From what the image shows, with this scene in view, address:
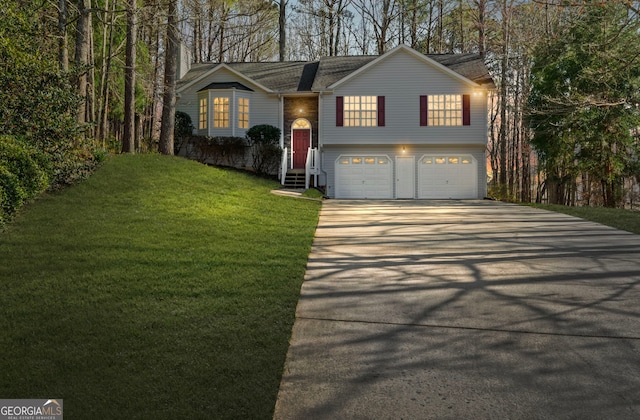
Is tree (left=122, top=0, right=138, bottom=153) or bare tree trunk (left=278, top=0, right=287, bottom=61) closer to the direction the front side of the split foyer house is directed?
the tree

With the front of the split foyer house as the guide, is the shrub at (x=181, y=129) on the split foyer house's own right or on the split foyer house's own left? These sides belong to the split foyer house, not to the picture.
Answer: on the split foyer house's own right

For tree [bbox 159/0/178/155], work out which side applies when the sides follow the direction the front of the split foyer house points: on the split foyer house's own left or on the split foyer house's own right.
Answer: on the split foyer house's own right

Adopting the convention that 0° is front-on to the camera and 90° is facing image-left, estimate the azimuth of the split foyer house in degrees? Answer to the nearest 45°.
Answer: approximately 0°

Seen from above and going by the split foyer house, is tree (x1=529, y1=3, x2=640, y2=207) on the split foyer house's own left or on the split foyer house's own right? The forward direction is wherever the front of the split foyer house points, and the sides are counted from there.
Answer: on the split foyer house's own left
